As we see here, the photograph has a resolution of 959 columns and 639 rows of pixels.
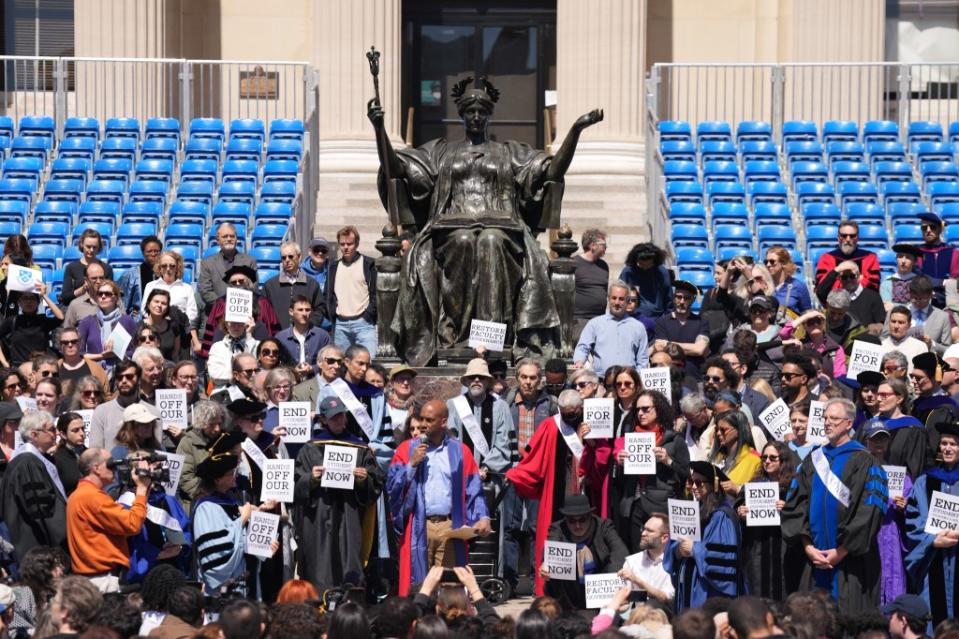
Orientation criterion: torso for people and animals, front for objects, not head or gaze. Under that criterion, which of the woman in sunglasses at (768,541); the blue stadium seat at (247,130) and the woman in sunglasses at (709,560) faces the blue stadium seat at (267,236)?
the blue stadium seat at (247,130)

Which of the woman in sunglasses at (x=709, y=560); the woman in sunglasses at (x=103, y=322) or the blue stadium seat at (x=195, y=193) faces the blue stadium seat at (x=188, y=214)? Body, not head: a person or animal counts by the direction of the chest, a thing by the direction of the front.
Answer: the blue stadium seat at (x=195, y=193)

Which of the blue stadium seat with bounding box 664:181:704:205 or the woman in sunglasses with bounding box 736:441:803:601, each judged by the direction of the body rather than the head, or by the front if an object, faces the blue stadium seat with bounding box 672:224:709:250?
the blue stadium seat with bounding box 664:181:704:205

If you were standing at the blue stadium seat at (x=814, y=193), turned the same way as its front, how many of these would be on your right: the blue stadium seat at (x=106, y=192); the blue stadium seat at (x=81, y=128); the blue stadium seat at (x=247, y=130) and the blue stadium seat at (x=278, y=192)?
4

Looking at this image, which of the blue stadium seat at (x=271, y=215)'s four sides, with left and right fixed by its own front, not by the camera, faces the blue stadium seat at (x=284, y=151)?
back

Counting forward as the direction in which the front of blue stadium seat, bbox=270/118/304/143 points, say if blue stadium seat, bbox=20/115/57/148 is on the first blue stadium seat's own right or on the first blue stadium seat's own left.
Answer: on the first blue stadium seat's own right
